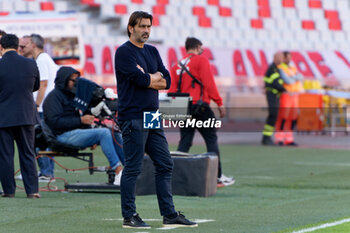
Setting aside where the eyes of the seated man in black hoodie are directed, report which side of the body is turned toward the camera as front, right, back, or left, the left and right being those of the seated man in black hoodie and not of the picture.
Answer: right

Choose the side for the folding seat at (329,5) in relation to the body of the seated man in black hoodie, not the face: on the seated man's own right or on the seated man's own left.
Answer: on the seated man's own left

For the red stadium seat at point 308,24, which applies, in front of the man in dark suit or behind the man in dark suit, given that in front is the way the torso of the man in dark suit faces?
in front

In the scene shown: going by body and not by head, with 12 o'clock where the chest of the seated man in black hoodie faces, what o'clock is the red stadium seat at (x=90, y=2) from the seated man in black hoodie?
The red stadium seat is roughly at 9 o'clock from the seated man in black hoodie.

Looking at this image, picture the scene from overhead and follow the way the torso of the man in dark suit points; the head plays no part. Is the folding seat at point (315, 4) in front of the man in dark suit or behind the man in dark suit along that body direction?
in front

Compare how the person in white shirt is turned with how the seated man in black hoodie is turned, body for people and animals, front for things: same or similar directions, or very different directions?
very different directions

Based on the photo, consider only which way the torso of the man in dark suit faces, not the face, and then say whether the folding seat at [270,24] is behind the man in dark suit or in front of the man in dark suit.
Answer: in front

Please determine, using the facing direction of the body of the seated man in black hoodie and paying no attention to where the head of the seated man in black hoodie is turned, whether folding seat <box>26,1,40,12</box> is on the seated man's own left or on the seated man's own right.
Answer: on the seated man's own left
